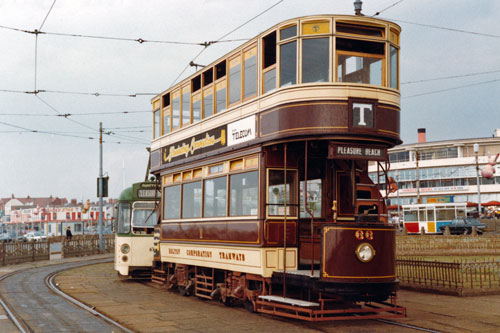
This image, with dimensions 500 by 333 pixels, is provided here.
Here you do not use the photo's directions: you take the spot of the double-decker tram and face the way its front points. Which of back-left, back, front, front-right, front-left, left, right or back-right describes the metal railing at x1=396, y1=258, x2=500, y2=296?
left

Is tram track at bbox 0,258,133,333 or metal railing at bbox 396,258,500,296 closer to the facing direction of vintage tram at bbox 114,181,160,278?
the tram track

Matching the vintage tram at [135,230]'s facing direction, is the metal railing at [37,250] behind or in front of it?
behind

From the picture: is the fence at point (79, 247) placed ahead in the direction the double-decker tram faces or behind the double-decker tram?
behind

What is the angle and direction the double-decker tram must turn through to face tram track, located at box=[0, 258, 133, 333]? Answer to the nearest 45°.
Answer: approximately 135° to its right

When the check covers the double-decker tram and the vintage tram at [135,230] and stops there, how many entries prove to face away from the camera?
0

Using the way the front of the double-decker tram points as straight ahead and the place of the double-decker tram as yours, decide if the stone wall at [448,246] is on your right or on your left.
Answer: on your left

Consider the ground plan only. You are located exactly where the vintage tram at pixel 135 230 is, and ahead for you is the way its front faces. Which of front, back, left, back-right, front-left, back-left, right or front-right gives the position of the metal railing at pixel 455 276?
front-left
